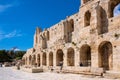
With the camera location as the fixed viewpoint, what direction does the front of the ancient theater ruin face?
facing the viewer and to the left of the viewer
